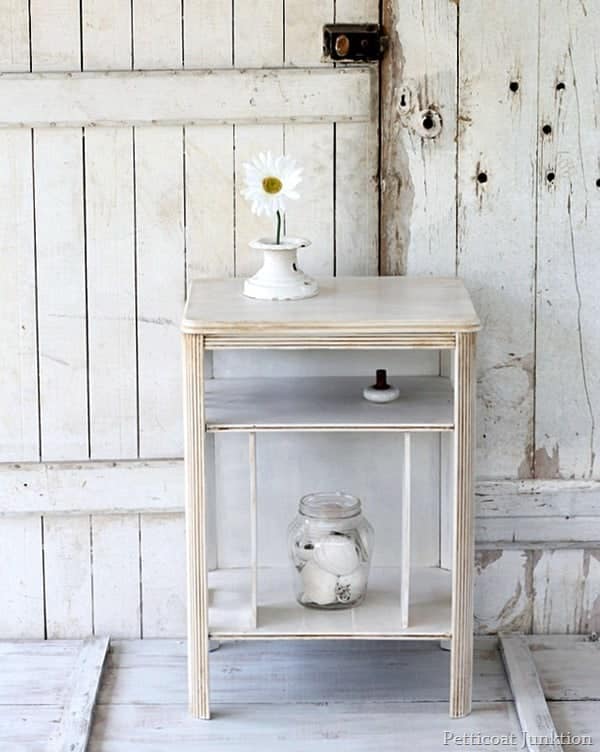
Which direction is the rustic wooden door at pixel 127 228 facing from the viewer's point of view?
toward the camera
